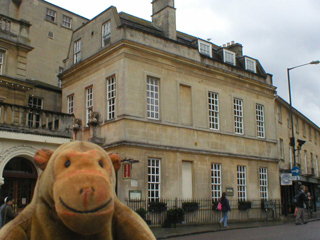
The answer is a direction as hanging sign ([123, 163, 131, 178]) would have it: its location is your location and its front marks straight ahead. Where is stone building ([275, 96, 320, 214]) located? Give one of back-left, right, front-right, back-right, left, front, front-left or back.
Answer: back-left

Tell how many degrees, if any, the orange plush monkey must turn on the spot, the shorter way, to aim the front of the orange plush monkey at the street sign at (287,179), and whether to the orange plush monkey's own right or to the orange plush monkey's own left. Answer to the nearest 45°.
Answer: approximately 135° to the orange plush monkey's own left

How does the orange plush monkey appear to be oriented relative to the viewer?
toward the camera

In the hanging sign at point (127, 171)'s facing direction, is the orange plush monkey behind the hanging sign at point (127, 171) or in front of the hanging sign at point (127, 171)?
in front

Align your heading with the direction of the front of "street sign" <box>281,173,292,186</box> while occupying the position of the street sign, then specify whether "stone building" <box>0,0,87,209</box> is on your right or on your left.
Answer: on your right

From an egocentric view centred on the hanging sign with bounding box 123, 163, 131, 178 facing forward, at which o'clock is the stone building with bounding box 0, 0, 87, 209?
The stone building is roughly at 4 o'clock from the hanging sign.

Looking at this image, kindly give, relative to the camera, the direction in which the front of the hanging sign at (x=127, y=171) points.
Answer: facing the viewer

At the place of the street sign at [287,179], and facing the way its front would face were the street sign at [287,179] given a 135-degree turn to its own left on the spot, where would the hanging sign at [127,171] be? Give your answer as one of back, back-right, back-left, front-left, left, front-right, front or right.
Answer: back

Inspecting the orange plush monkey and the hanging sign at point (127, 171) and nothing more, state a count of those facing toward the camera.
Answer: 2

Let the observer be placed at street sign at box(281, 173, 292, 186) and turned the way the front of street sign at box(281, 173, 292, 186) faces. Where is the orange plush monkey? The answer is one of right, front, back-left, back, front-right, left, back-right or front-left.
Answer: front

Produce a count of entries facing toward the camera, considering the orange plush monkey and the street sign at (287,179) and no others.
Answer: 2
